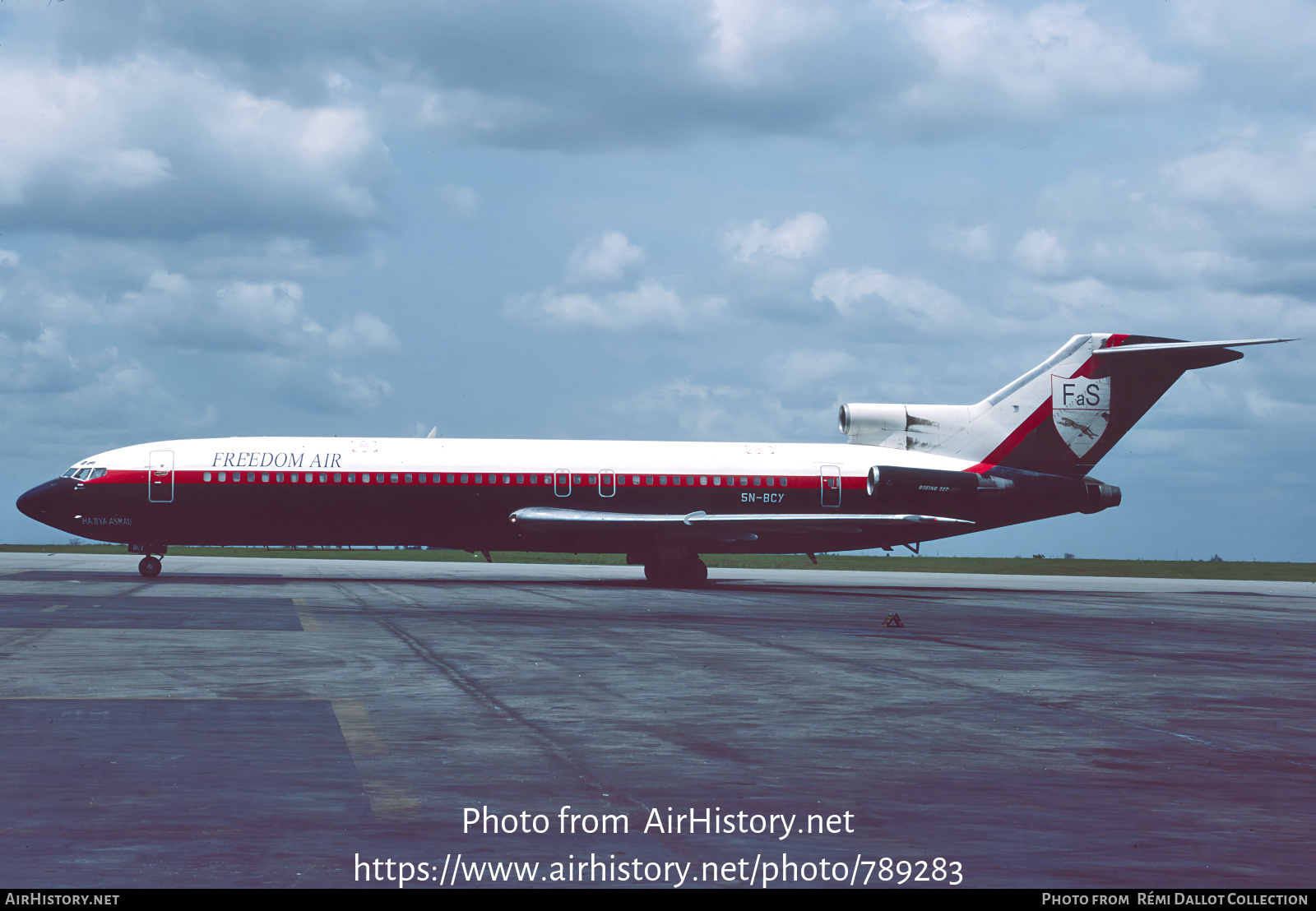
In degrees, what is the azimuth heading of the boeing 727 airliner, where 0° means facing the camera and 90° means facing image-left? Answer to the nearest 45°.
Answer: approximately 90°
